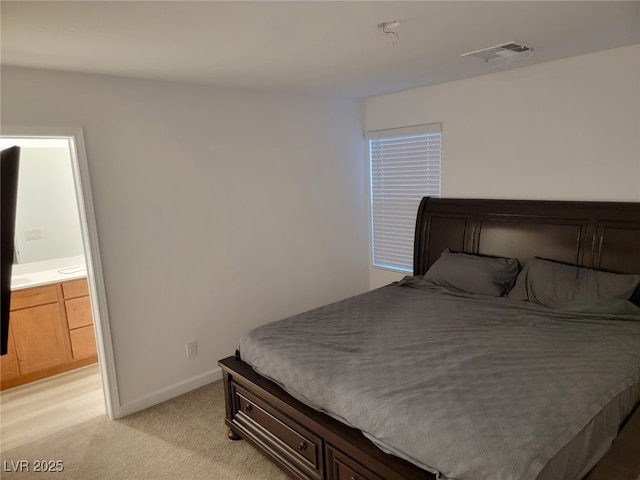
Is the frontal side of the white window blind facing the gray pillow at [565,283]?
no

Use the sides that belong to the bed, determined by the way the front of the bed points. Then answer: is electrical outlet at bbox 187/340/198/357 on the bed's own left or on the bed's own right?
on the bed's own right

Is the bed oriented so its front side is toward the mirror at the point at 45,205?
no

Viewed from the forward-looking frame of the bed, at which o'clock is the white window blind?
The white window blind is roughly at 4 o'clock from the bed.

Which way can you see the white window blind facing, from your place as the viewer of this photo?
facing the viewer and to the left of the viewer

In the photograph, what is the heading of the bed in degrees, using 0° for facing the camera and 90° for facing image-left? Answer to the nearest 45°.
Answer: approximately 45°

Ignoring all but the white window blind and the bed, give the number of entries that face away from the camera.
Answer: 0

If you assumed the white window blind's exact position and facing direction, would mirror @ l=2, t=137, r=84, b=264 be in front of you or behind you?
in front

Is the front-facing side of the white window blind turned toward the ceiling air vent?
no

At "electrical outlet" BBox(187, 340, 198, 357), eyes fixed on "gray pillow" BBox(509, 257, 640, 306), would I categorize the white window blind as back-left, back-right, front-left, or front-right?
front-left

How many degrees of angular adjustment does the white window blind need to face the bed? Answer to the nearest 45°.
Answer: approximately 45° to its left

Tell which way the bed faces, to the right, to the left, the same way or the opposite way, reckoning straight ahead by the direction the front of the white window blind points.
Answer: the same way

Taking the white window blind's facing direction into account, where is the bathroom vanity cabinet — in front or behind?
in front

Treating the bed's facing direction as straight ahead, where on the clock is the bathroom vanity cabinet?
The bathroom vanity cabinet is roughly at 2 o'clock from the bed.
